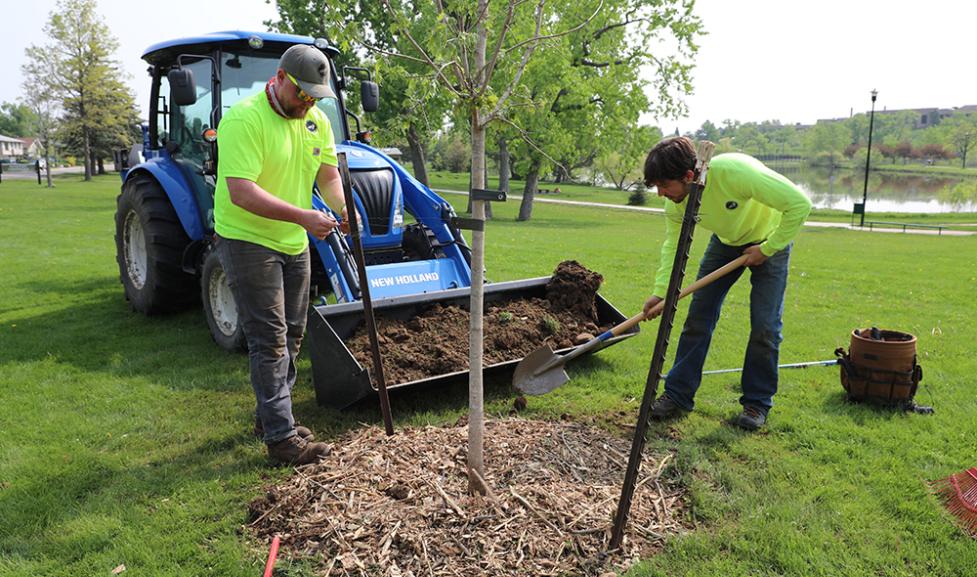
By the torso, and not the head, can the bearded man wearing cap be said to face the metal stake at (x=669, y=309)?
yes

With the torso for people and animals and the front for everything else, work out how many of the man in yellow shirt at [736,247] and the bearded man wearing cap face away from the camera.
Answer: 0

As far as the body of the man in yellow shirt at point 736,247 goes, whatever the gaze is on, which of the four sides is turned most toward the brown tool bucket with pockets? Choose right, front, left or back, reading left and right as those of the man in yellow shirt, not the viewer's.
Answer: back

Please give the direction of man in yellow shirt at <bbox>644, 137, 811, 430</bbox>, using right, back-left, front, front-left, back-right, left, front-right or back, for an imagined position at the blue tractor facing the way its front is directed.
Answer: front

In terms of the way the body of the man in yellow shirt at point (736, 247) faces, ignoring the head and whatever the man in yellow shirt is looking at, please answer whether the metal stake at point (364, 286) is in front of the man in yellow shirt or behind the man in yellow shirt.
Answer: in front

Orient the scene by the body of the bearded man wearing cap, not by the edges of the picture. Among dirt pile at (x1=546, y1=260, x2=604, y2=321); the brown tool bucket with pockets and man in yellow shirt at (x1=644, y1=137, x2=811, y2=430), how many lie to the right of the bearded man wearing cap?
0

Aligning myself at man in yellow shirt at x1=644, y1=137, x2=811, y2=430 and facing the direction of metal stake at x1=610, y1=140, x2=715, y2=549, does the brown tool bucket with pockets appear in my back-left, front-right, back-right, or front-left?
back-left

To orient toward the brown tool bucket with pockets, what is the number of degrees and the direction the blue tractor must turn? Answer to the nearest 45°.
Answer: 0° — it already faces it

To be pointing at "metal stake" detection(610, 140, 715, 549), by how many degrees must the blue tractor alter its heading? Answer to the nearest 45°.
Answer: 0° — it already faces it

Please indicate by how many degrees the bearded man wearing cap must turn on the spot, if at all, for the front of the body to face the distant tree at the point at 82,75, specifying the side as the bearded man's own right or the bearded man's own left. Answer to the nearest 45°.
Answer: approximately 135° to the bearded man's own left

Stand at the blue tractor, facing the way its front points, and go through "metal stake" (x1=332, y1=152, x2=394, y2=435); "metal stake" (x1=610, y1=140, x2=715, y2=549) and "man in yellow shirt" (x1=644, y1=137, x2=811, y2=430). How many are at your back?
0

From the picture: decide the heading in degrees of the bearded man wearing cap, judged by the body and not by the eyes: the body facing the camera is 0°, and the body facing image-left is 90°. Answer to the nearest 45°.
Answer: approximately 315°

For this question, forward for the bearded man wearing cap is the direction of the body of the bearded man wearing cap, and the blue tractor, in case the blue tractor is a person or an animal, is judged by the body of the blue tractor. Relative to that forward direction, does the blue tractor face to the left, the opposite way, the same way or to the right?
the same way

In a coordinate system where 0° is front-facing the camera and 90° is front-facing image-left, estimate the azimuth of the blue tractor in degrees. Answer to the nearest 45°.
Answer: approximately 315°

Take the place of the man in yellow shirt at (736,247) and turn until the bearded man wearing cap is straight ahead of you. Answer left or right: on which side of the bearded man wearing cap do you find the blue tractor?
right

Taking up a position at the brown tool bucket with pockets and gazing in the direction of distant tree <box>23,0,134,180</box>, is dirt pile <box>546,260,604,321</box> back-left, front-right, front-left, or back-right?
front-left
